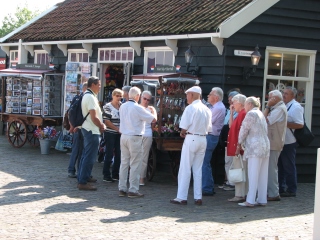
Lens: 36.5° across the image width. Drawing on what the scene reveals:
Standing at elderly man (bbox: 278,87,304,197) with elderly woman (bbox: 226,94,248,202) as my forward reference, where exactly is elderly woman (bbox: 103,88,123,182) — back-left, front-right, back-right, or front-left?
front-right

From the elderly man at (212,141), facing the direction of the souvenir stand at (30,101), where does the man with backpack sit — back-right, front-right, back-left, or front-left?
front-left

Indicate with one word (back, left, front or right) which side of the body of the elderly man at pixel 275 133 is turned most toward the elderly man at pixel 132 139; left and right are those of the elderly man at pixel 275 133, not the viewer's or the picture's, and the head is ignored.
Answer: front

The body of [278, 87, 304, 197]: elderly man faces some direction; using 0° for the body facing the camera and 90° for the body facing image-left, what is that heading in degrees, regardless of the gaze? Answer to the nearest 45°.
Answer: approximately 90°

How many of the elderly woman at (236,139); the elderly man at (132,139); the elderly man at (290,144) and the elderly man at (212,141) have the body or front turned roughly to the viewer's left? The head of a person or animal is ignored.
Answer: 3

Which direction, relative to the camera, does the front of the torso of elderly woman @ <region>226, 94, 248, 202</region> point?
to the viewer's left

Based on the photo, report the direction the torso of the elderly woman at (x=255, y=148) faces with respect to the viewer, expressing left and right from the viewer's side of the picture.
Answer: facing away from the viewer and to the left of the viewer

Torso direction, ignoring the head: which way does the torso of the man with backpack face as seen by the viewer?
to the viewer's right

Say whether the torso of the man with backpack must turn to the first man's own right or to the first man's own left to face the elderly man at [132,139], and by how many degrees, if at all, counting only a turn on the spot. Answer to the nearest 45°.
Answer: approximately 45° to the first man's own right

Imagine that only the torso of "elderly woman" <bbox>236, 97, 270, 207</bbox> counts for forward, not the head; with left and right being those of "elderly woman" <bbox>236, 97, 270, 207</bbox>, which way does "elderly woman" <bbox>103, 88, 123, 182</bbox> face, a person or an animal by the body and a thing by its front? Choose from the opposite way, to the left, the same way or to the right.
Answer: the opposite way

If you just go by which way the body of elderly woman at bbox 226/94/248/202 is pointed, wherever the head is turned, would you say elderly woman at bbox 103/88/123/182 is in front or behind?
in front

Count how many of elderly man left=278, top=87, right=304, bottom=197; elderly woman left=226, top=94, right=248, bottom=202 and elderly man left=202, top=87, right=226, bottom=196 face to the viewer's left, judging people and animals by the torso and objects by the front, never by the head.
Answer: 3

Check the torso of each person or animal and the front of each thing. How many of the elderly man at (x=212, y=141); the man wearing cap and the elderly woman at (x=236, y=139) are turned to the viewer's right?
0

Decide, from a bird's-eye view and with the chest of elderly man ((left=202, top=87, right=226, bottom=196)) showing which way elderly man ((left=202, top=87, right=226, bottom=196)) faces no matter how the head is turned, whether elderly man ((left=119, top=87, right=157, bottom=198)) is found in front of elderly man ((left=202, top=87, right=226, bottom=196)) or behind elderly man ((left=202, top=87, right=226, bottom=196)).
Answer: in front

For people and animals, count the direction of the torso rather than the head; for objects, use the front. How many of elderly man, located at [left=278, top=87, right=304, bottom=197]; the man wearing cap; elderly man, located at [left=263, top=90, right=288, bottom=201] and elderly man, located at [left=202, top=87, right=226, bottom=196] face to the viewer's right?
0

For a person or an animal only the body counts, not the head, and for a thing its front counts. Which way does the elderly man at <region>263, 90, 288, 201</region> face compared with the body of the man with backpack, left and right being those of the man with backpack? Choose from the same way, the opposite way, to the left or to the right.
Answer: the opposite way
